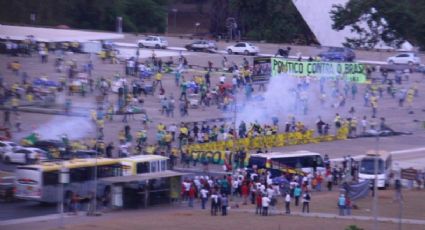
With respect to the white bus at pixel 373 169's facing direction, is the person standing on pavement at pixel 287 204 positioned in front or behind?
in front

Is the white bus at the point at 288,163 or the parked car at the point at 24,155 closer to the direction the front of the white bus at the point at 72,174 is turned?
the white bus

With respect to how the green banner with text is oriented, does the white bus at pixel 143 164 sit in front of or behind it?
in front

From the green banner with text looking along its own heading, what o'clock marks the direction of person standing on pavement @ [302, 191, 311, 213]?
The person standing on pavement is roughly at 12 o'clock from the green banner with text.

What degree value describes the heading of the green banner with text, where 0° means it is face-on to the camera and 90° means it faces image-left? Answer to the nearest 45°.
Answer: approximately 0°
